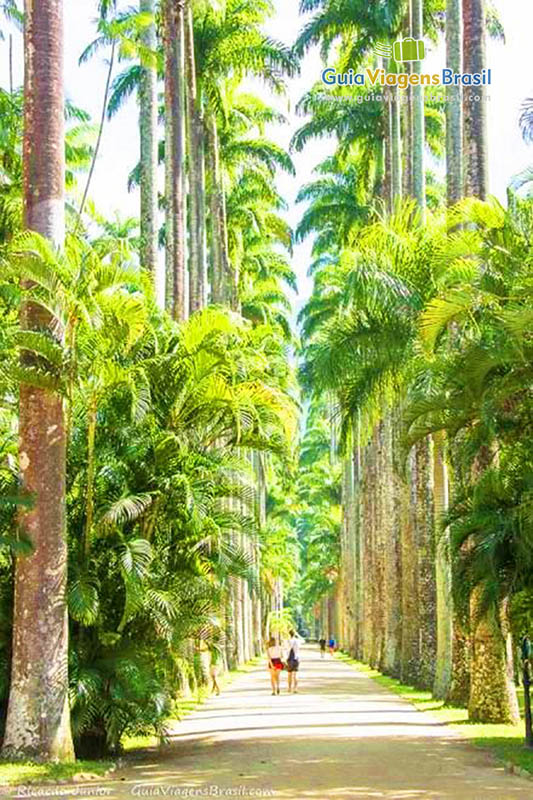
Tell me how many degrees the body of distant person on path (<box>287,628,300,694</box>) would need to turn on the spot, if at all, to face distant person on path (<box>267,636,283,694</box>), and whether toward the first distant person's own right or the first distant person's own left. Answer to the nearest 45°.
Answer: approximately 135° to the first distant person's own left

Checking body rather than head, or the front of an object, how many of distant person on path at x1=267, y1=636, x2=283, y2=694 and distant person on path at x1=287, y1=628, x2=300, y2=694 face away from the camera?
2

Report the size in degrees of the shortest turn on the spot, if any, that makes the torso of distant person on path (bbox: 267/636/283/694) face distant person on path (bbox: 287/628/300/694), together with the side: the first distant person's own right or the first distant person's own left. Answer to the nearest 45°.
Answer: approximately 45° to the first distant person's own right

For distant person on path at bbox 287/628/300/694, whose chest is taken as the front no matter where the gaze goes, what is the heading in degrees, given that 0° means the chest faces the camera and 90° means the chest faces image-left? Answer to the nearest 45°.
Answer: approximately 180°

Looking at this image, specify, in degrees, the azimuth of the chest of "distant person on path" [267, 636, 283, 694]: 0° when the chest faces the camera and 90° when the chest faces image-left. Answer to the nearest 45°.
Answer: approximately 180°
